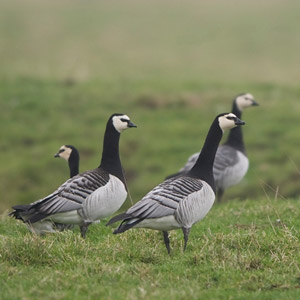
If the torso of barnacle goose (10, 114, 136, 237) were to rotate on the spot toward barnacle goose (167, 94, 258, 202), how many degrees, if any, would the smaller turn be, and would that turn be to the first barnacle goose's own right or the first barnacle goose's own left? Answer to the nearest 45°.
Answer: approximately 45° to the first barnacle goose's own left

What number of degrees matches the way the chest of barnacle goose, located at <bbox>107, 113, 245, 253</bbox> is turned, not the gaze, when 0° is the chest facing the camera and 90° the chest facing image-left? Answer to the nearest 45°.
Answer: approximately 270°

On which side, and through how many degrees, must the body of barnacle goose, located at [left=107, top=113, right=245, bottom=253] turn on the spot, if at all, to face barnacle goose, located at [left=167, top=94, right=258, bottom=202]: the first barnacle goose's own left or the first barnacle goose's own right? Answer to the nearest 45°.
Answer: approximately 90° to the first barnacle goose's own left

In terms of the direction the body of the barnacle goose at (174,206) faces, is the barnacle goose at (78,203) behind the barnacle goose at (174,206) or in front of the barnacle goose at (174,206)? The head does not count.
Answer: behind

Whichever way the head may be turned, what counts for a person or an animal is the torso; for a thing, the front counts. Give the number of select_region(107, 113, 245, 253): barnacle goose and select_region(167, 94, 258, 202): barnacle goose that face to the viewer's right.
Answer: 2

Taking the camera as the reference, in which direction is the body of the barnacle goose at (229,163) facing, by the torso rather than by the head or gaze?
to the viewer's right

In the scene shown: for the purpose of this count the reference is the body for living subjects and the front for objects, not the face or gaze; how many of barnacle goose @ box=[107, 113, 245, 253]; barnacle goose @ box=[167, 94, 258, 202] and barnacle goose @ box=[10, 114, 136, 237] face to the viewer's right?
3

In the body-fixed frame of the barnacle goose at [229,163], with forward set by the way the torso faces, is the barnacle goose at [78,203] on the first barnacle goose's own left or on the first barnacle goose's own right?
on the first barnacle goose's own right

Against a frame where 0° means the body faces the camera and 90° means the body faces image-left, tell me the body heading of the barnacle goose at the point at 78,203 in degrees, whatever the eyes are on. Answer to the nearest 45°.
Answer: approximately 270°

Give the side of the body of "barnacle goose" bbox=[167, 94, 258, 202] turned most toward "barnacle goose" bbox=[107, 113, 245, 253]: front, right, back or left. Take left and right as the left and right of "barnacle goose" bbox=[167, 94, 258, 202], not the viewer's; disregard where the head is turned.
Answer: right
